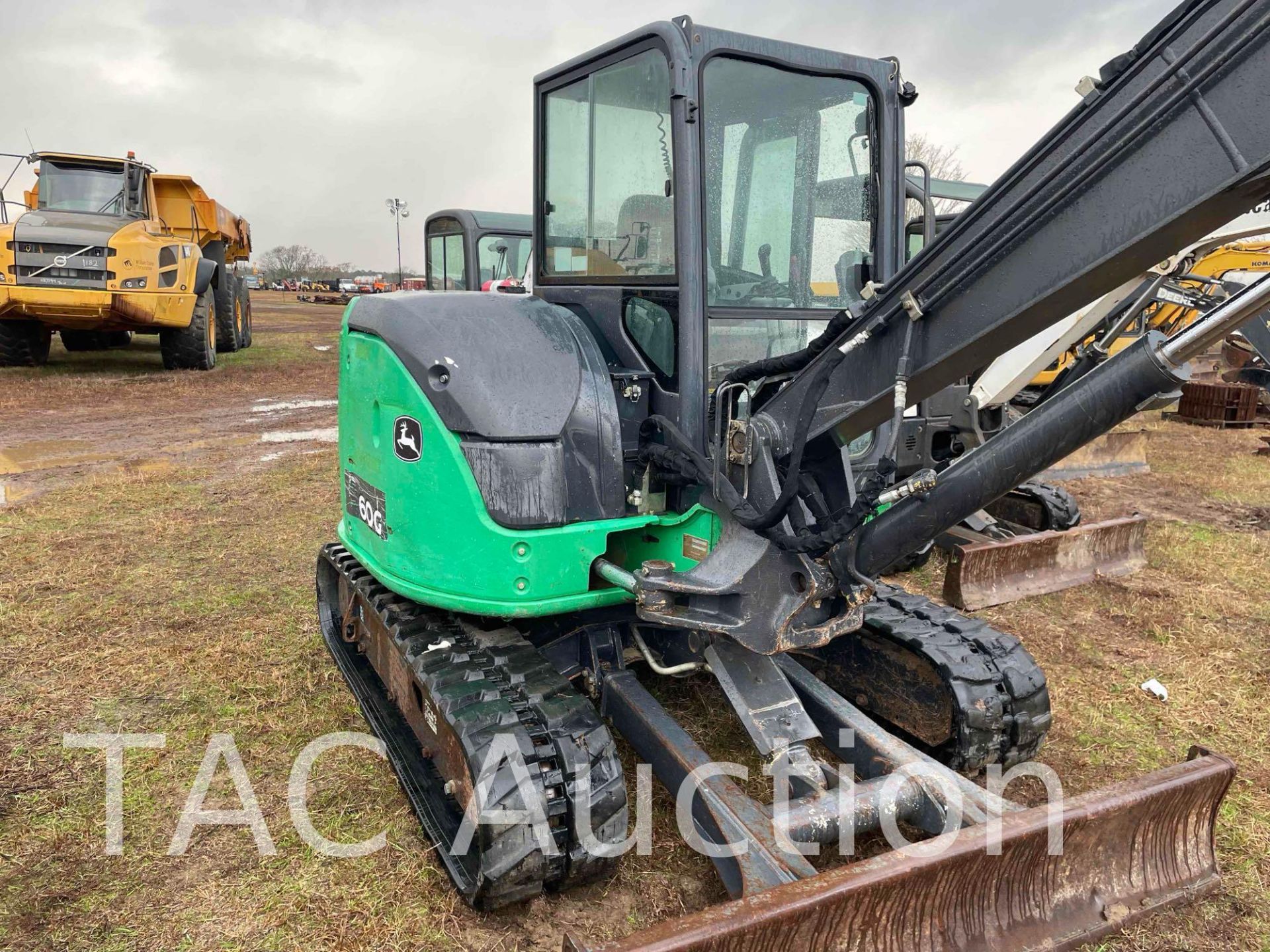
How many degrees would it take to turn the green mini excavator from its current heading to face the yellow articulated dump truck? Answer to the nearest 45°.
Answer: approximately 180°

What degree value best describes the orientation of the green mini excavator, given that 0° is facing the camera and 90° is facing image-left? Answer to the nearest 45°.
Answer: approximately 315°

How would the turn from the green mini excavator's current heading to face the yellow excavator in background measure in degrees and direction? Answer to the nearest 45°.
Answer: approximately 90° to its left
